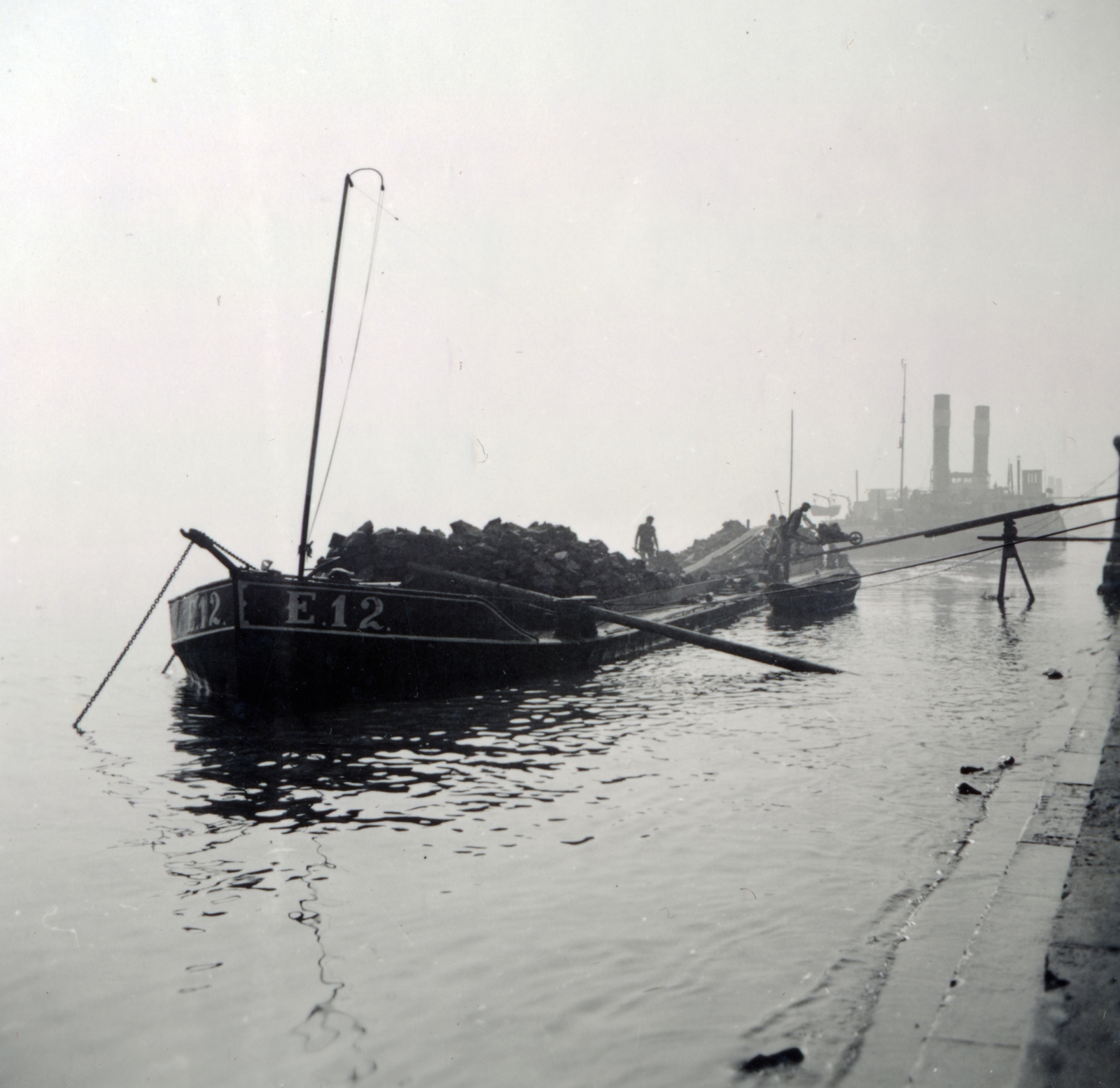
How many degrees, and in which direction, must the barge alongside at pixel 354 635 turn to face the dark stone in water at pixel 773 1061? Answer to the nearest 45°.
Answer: approximately 45° to its left

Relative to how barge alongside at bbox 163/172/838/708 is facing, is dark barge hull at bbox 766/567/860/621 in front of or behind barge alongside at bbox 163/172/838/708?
behind

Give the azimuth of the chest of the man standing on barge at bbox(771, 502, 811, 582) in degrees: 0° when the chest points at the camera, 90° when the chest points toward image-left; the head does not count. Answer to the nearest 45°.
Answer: approximately 270°

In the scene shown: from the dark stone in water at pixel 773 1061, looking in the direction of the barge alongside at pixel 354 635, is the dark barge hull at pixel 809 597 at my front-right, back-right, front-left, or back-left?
front-right

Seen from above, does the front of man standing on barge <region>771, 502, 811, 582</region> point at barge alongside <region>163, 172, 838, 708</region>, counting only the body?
no

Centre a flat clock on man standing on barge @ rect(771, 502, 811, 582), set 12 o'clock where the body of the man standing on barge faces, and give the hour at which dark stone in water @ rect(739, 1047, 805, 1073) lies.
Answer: The dark stone in water is roughly at 3 o'clock from the man standing on barge.

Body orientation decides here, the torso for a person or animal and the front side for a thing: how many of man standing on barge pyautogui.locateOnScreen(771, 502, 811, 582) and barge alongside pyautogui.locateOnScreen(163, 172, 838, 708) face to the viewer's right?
1

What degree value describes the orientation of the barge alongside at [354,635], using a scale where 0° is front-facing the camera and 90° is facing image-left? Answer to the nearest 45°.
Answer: approximately 45°

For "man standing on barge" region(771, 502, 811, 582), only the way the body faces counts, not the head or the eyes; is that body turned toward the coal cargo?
no

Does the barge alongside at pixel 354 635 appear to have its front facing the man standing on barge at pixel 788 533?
no

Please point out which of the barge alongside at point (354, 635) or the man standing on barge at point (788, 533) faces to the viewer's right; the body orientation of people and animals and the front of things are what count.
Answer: the man standing on barge

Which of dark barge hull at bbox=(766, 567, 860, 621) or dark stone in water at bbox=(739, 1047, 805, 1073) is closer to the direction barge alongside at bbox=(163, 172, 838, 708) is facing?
the dark stone in water
